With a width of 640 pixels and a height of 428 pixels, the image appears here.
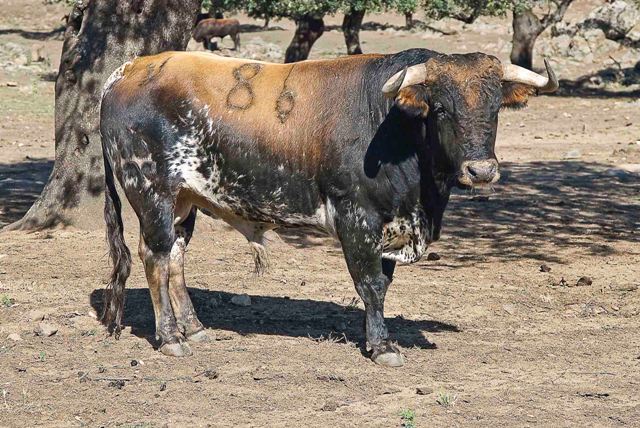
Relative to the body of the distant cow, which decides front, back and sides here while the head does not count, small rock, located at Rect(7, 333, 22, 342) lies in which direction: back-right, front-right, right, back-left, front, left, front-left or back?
left

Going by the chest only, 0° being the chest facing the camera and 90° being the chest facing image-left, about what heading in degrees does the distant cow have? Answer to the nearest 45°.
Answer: approximately 90°

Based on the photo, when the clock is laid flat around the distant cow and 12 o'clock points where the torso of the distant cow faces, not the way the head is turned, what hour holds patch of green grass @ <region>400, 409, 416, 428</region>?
The patch of green grass is roughly at 9 o'clock from the distant cow.

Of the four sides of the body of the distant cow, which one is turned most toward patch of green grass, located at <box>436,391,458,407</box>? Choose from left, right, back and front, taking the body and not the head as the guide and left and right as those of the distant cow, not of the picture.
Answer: left

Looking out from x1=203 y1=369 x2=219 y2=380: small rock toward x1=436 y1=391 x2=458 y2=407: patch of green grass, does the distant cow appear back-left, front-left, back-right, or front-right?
back-left

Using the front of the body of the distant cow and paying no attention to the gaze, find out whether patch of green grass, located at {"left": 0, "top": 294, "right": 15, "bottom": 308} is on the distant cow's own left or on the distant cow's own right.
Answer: on the distant cow's own left

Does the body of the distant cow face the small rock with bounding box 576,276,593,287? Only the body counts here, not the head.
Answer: no

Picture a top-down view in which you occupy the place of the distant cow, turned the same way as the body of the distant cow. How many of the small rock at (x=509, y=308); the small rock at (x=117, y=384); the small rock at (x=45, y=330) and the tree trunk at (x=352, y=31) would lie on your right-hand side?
0

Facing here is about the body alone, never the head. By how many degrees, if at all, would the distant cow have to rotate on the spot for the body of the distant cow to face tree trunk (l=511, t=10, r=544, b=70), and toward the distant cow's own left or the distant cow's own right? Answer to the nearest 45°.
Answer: approximately 135° to the distant cow's own left

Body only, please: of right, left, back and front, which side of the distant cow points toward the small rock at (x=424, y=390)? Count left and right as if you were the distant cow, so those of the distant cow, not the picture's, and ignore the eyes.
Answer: left

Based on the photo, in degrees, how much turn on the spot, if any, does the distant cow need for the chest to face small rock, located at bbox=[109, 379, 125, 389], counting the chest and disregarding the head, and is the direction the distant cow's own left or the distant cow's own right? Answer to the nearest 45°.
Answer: approximately 90° to the distant cow's own left

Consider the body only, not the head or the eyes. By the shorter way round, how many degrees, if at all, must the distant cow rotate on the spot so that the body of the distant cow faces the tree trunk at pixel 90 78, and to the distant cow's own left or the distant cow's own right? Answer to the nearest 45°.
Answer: approximately 90° to the distant cow's own left

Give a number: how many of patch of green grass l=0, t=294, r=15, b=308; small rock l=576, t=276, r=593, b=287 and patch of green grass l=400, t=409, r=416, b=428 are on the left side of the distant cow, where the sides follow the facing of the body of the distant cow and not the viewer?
3

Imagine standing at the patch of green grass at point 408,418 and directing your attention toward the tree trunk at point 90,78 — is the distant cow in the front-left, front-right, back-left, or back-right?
front-right

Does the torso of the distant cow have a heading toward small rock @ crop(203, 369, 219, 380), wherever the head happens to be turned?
no

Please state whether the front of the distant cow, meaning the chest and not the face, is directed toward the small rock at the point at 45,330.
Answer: no
